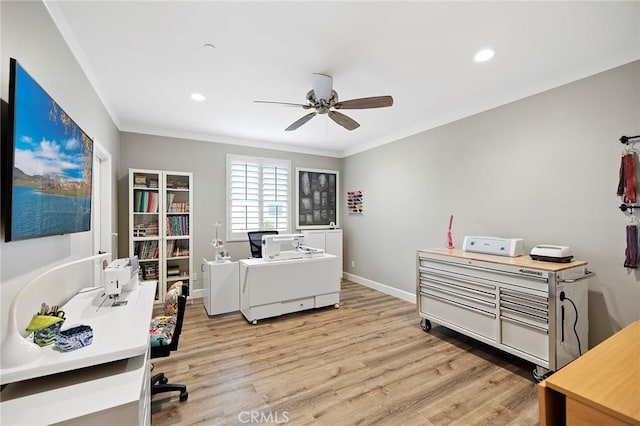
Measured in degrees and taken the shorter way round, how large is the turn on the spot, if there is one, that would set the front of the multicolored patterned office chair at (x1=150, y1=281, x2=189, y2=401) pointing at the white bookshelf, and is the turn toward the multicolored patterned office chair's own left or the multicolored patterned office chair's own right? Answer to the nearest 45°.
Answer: approximately 135° to the multicolored patterned office chair's own right

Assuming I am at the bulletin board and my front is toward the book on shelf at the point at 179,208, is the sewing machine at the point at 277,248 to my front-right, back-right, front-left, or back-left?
front-left

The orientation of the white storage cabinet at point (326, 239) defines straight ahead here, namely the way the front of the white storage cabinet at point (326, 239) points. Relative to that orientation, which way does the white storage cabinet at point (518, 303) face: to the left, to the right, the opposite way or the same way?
to the right

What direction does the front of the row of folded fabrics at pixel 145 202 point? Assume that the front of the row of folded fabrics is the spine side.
toward the camera

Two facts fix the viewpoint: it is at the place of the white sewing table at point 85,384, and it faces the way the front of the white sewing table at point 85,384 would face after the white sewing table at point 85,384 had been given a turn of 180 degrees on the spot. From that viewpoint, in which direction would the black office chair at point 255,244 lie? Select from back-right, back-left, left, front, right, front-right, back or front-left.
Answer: right

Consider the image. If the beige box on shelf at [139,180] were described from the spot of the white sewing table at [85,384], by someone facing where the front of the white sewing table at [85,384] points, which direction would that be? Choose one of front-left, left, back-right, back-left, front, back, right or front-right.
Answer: back-left

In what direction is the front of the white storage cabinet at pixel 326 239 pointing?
toward the camera

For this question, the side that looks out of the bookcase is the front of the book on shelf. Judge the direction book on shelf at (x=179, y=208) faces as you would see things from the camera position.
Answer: facing the viewer

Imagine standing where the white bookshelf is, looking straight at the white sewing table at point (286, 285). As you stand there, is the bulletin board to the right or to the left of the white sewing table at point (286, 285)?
left

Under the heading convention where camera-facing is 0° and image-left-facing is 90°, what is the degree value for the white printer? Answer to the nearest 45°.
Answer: approximately 45°

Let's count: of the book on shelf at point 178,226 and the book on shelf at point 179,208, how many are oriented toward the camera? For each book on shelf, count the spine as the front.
2

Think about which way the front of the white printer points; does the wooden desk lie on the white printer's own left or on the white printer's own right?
on the white printer's own left

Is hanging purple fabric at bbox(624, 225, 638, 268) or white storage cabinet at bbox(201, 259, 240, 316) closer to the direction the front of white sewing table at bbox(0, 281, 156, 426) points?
the hanging purple fabric

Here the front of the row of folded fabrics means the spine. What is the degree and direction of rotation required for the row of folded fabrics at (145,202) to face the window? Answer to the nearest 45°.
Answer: approximately 90° to its left
